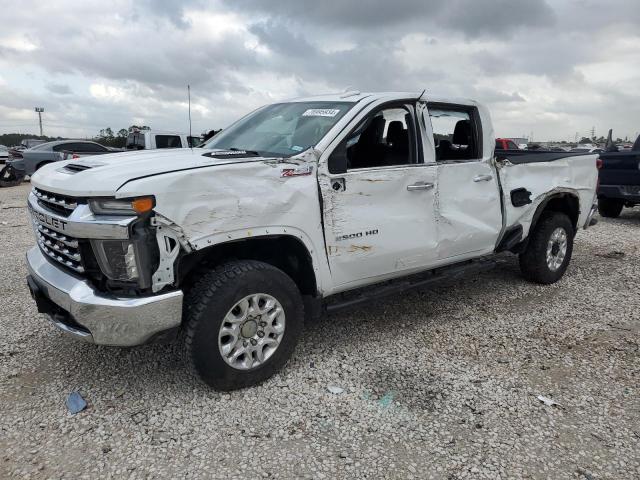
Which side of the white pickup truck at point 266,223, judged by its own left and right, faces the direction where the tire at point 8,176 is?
right

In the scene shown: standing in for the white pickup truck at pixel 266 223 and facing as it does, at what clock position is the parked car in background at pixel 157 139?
The parked car in background is roughly at 4 o'clock from the white pickup truck.

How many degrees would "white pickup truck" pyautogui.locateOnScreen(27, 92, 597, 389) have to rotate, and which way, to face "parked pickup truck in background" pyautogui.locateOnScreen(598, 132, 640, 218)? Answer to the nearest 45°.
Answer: approximately 180°

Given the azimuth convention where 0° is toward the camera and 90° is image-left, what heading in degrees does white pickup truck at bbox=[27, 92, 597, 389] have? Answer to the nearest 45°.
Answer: approximately 45°

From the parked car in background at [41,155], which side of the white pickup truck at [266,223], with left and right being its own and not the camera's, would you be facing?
right
